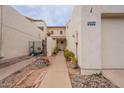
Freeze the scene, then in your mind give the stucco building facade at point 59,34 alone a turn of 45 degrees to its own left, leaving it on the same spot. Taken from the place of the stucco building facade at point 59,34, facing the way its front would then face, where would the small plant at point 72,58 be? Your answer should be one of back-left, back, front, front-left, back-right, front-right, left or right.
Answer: front-right

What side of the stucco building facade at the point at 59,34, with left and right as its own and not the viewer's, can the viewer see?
front
